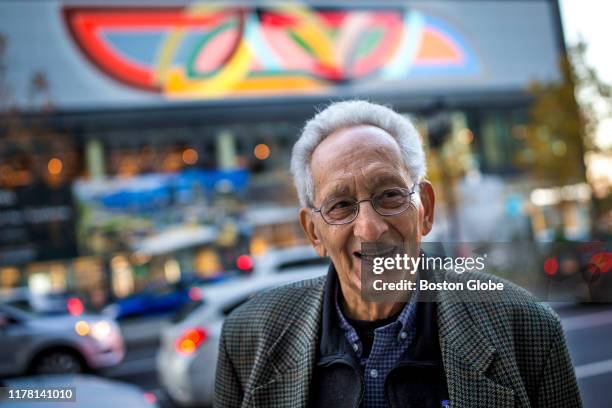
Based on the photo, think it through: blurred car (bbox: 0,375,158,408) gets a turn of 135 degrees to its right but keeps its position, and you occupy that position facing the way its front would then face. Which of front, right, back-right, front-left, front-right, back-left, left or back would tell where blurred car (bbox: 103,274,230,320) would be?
front-left

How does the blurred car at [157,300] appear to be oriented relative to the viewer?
to the viewer's left

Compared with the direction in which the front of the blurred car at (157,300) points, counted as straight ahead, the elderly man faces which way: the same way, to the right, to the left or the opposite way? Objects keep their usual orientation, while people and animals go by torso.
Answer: to the left

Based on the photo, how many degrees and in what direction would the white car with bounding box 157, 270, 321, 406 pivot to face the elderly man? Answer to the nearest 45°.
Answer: approximately 135° to its right

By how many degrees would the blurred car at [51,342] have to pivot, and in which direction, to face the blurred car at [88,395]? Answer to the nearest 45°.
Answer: approximately 45° to its right

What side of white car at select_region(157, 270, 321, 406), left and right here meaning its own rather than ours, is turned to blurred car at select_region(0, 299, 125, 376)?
left

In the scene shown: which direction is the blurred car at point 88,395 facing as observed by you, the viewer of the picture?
facing to the left of the viewer

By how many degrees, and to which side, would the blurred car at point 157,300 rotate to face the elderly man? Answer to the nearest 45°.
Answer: approximately 90° to its left

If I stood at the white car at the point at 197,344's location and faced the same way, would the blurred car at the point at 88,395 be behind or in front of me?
behind
